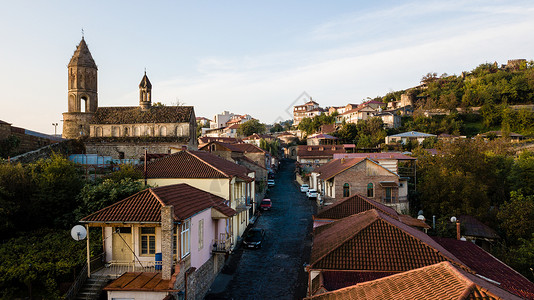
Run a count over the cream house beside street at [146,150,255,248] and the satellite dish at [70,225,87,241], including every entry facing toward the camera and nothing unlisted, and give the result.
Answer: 1

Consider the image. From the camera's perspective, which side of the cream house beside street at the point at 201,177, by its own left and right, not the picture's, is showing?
right

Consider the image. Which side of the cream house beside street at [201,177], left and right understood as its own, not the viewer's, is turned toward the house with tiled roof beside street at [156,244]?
right

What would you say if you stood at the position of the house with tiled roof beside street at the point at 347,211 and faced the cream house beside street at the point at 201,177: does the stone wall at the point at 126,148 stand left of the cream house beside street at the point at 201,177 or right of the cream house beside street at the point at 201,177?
right

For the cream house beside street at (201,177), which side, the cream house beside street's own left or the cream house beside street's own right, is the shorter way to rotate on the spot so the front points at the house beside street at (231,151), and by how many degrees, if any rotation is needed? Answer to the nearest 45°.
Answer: approximately 90° to the cream house beside street's own left

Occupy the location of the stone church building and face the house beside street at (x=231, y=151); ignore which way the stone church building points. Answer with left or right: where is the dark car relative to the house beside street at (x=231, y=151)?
right

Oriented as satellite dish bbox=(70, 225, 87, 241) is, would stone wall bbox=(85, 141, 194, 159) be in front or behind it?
behind

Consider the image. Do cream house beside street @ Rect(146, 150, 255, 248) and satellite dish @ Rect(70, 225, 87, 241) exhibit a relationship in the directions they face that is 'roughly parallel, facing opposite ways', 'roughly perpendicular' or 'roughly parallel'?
roughly perpendicular

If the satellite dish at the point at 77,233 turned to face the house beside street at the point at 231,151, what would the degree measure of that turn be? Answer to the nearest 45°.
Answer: approximately 135° to its left
